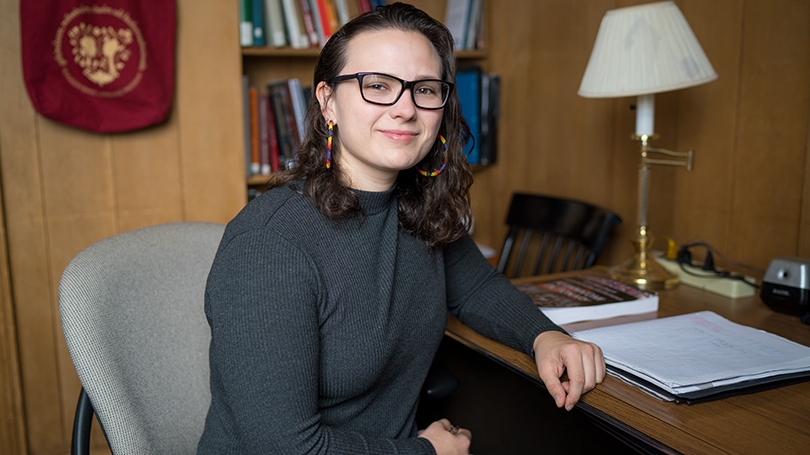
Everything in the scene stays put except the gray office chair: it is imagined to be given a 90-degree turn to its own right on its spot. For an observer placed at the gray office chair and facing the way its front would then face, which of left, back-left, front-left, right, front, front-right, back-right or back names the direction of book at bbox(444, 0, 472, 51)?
back

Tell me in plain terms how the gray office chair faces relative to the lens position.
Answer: facing the viewer and to the right of the viewer

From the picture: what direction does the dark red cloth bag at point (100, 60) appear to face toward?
toward the camera

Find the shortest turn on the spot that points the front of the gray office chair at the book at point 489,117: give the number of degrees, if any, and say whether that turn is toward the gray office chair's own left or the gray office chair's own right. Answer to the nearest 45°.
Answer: approximately 90° to the gray office chair's own left

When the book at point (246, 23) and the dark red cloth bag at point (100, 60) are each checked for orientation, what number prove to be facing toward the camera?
2

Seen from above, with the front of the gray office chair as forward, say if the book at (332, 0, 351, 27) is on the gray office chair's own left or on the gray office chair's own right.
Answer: on the gray office chair's own left

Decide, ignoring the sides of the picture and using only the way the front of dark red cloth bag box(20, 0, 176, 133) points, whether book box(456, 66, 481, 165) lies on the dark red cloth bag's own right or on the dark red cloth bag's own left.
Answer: on the dark red cloth bag's own left
